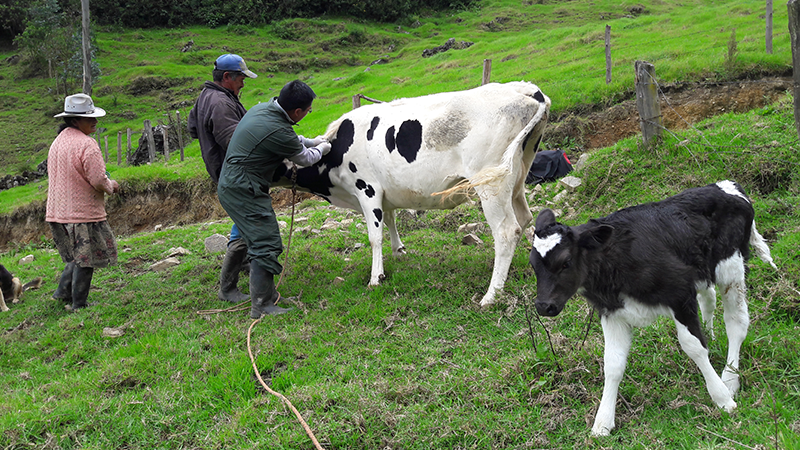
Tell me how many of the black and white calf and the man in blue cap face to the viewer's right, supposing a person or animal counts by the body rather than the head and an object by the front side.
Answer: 1

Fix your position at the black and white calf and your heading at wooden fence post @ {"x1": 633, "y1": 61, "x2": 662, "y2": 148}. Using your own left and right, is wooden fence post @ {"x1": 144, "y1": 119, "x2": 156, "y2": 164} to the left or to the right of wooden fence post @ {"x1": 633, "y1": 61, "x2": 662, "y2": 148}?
left

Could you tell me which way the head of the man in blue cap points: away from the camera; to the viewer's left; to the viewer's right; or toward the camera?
to the viewer's right

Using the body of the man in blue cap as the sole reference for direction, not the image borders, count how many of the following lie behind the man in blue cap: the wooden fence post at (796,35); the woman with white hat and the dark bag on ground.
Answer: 1

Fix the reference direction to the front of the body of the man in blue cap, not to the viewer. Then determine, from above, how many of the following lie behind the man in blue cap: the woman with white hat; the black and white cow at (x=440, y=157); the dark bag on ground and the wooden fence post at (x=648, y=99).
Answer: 1

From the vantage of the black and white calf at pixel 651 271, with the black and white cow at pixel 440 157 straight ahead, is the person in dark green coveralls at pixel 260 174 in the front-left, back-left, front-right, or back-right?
front-left

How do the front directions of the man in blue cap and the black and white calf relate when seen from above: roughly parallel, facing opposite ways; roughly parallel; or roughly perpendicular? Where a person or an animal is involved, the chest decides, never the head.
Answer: roughly parallel, facing opposite ways

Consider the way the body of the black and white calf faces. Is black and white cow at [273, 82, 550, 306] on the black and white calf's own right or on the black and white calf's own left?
on the black and white calf's own right

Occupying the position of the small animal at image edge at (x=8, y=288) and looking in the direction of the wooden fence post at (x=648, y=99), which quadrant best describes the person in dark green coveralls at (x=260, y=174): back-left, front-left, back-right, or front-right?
front-right

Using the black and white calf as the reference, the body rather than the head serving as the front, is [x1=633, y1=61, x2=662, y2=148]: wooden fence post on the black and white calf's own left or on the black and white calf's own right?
on the black and white calf's own right

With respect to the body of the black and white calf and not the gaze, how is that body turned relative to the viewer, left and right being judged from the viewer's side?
facing the viewer and to the left of the viewer

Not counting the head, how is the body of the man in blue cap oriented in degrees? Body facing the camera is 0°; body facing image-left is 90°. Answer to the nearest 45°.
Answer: approximately 270°
